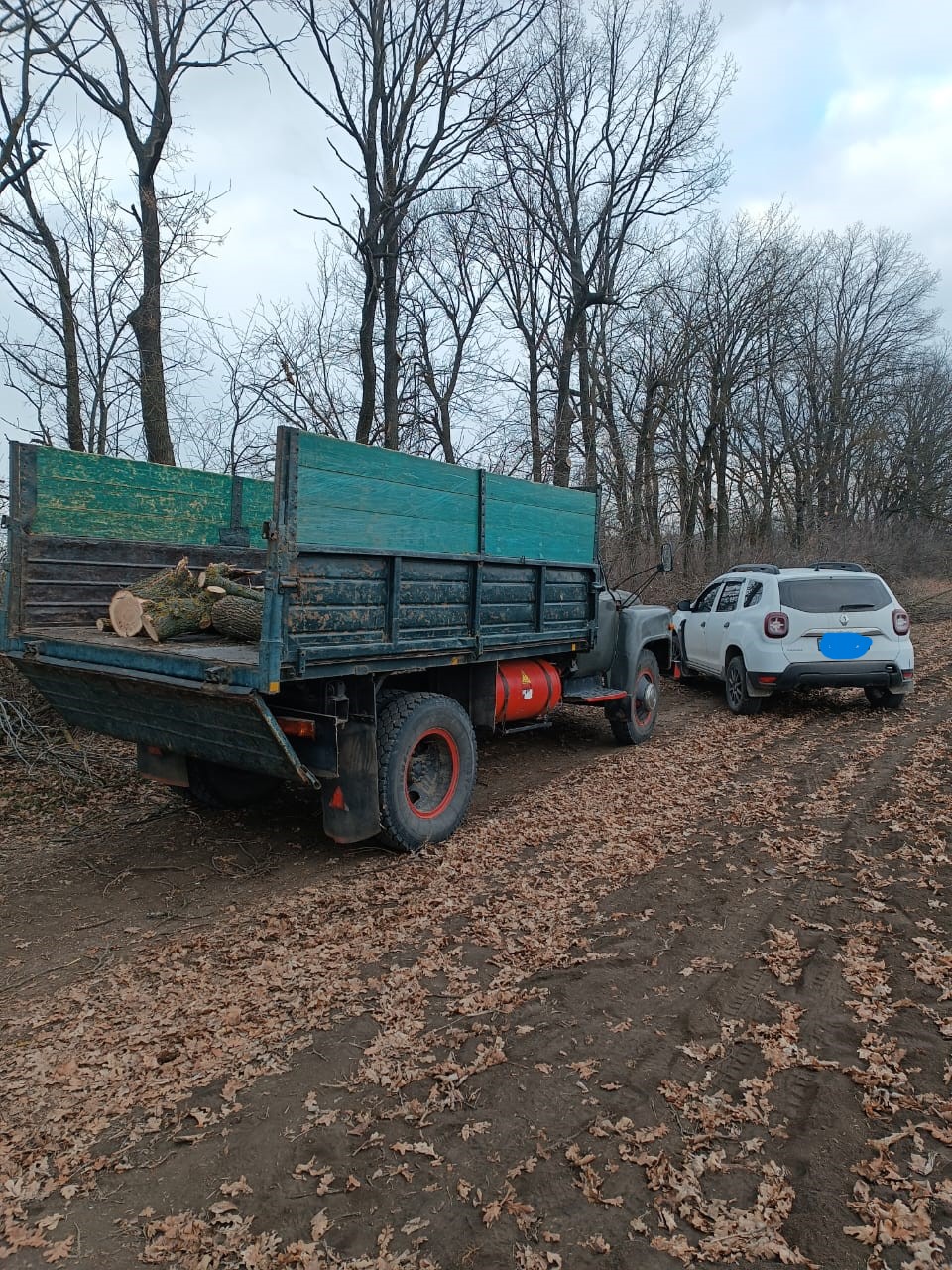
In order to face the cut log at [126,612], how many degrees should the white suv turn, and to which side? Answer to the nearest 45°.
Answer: approximately 90° to its left

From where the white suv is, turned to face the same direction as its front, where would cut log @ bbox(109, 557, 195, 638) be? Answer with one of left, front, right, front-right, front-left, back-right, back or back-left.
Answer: left

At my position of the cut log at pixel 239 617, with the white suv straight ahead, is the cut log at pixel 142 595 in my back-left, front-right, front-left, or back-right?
back-left

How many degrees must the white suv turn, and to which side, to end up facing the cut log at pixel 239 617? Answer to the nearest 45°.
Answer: approximately 90° to its left

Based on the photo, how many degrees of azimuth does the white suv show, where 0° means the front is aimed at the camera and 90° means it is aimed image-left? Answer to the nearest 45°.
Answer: approximately 135°

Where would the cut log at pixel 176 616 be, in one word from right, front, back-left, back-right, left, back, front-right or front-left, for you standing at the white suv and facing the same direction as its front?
left

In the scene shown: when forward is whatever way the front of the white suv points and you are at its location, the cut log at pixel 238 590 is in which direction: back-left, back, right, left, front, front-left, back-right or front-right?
left
